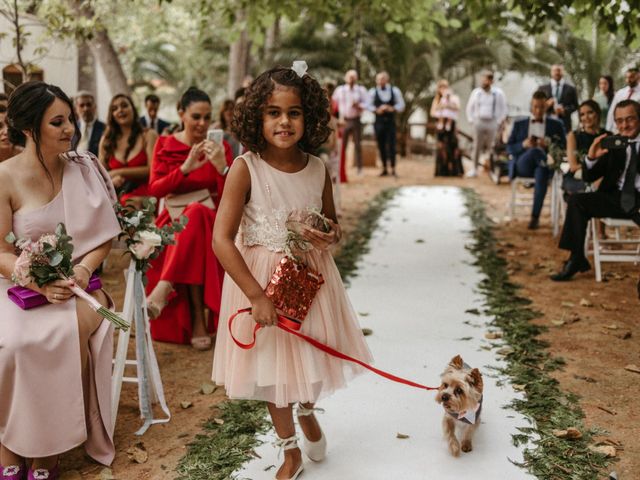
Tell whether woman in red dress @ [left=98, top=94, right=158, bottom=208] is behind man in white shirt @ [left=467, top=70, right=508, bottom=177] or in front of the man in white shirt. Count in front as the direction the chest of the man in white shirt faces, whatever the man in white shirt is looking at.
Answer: in front

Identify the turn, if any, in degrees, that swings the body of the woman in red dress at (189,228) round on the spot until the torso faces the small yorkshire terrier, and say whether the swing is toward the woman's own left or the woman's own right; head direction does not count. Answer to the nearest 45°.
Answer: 0° — they already face it

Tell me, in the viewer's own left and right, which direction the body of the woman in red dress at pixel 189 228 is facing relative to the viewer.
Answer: facing the viewer and to the right of the viewer

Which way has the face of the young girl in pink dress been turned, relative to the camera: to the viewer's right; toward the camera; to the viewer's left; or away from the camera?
toward the camera

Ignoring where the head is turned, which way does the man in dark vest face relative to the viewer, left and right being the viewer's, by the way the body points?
facing the viewer

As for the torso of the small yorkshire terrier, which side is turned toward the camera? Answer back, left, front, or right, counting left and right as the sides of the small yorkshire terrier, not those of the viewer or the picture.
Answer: front

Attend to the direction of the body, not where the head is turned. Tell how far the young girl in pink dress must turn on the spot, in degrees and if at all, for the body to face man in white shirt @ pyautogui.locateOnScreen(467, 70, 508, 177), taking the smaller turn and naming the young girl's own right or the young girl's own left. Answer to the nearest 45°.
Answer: approximately 180°

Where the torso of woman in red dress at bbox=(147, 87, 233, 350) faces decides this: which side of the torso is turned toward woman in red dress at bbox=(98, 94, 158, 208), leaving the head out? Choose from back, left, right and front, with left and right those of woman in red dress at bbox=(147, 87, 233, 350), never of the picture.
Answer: back

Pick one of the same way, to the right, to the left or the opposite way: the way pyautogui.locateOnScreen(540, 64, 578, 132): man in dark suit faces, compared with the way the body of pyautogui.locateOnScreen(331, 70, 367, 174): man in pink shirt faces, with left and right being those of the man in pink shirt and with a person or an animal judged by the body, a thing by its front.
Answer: the same way

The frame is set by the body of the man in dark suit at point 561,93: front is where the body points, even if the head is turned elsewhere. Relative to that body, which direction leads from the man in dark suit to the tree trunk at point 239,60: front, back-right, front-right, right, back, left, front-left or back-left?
right

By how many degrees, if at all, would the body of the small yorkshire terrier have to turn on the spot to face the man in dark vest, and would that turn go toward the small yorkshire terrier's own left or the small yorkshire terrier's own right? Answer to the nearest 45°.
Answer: approximately 180°

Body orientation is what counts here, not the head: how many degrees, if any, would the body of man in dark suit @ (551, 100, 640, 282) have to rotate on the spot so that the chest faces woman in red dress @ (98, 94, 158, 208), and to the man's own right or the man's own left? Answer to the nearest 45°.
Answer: approximately 45° to the man's own right

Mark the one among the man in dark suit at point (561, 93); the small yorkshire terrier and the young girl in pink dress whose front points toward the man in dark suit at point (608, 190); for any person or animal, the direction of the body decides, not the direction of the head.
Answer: the man in dark suit at point (561, 93)

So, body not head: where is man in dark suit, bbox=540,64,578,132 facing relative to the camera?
toward the camera

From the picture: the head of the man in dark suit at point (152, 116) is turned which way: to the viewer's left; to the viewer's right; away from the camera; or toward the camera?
toward the camera
